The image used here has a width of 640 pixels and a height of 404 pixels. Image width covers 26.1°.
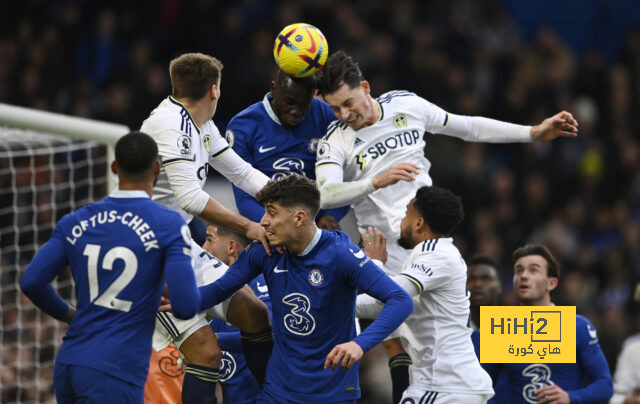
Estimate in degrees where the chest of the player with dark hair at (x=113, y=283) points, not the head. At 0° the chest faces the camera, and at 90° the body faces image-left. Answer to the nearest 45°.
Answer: approximately 180°

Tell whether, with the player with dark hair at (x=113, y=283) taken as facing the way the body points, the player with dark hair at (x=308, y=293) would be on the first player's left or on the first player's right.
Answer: on the first player's right

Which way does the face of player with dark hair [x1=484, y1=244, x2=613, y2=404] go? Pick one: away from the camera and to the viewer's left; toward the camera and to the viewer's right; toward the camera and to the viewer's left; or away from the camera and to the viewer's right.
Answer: toward the camera and to the viewer's left

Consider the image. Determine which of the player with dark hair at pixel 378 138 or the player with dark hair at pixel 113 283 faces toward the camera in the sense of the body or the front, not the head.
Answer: the player with dark hair at pixel 378 138

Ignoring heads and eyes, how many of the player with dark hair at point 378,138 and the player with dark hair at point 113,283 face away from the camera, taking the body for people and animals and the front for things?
1

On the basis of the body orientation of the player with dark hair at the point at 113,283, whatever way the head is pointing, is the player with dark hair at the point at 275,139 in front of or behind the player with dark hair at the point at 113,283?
in front

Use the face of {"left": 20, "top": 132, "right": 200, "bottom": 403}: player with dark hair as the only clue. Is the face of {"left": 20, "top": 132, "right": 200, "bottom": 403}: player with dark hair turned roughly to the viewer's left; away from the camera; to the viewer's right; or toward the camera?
away from the camera

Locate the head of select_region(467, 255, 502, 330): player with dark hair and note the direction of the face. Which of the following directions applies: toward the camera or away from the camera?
toward the camera

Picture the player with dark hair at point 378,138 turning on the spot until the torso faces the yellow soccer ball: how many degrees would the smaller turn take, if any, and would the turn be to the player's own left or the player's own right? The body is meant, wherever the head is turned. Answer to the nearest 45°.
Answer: approximately 45° to the player's own right

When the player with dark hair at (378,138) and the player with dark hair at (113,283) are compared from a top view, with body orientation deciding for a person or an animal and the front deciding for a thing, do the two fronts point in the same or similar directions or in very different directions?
very different directions

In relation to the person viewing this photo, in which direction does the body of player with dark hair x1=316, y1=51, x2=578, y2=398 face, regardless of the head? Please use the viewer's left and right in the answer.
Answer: facing the viewer

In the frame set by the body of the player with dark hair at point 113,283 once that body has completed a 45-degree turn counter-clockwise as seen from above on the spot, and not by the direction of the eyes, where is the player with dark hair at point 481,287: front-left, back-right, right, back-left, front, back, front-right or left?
right

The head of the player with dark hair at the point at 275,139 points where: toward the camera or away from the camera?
toward the camera

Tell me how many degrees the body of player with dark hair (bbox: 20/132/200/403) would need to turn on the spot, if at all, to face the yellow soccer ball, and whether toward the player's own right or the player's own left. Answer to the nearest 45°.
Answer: approximately 45° to the player's own right

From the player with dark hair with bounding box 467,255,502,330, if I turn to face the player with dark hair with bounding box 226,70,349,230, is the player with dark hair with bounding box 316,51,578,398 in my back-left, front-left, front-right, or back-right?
front-left
